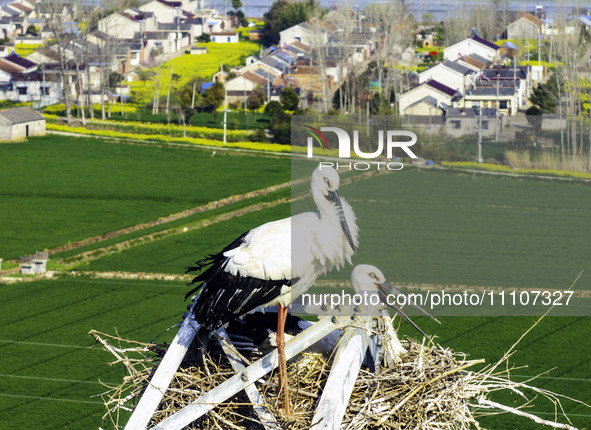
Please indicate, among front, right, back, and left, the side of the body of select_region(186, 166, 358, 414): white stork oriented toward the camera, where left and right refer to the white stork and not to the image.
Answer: right

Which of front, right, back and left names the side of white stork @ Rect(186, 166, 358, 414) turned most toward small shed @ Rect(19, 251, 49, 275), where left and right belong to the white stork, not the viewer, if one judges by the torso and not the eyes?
left
